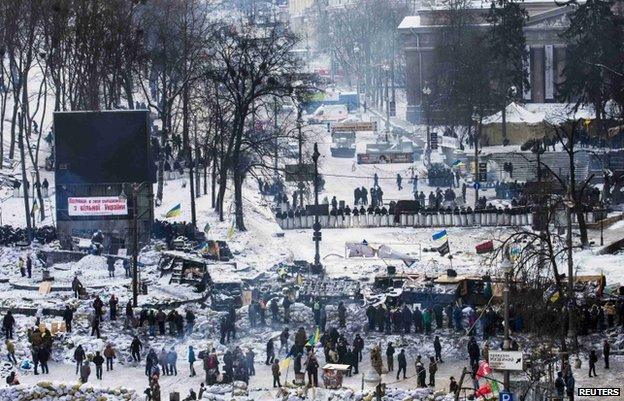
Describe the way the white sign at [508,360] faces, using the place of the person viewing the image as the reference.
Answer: facing the viewer
